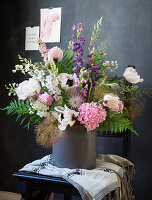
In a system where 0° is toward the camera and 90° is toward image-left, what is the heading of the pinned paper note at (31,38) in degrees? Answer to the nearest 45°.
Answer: approximately 0°

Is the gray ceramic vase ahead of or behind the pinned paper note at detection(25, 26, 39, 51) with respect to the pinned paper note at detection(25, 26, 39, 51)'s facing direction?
ahead

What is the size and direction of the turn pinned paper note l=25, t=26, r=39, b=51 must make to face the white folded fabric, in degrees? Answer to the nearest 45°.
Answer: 0° — it already faces it
